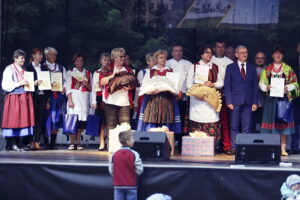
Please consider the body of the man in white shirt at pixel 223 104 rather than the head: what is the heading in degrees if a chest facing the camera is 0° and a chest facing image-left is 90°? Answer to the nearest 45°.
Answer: approximately 0°

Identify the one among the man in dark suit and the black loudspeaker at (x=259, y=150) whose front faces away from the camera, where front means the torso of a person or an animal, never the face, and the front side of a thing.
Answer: the black loudspeaker

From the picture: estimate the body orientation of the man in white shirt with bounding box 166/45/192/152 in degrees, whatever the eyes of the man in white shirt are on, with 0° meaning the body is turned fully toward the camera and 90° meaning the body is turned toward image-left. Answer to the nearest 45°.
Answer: approximately 0°

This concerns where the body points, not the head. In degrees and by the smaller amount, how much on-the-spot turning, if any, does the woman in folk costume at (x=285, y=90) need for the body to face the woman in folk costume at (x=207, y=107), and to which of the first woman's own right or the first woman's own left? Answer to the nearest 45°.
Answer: approximately 90° to the first woman's own right
